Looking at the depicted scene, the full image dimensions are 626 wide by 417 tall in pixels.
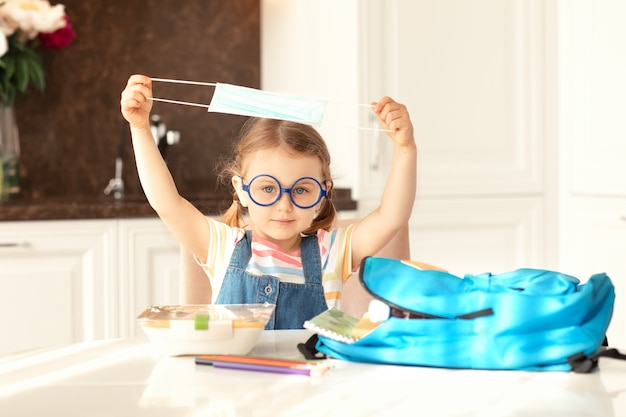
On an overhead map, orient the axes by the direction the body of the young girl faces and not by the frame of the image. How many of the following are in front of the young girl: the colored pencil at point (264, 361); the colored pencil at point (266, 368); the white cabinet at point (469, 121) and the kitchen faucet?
2

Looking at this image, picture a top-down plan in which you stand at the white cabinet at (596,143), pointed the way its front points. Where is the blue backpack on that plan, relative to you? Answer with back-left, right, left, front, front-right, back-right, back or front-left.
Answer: front

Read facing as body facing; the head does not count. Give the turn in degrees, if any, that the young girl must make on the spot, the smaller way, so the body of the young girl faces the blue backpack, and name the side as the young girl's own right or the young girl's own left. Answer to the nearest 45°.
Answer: approximately 45° to the young girl's own left

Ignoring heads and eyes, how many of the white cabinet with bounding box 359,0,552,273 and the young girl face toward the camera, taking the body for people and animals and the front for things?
2

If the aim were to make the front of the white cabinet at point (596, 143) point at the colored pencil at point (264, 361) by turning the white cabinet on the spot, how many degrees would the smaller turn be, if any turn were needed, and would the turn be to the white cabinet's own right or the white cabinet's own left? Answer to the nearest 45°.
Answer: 0° — it already faces it

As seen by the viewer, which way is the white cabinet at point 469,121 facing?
toward the camera

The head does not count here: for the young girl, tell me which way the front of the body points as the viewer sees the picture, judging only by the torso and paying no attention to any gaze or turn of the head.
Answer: toward the camera

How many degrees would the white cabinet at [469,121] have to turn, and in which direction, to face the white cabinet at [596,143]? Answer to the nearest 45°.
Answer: approximately 90° to its left

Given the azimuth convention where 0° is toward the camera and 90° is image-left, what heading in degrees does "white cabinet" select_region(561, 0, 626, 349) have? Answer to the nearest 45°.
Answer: approximately 0°

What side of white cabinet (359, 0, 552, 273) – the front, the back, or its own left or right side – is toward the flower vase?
right
